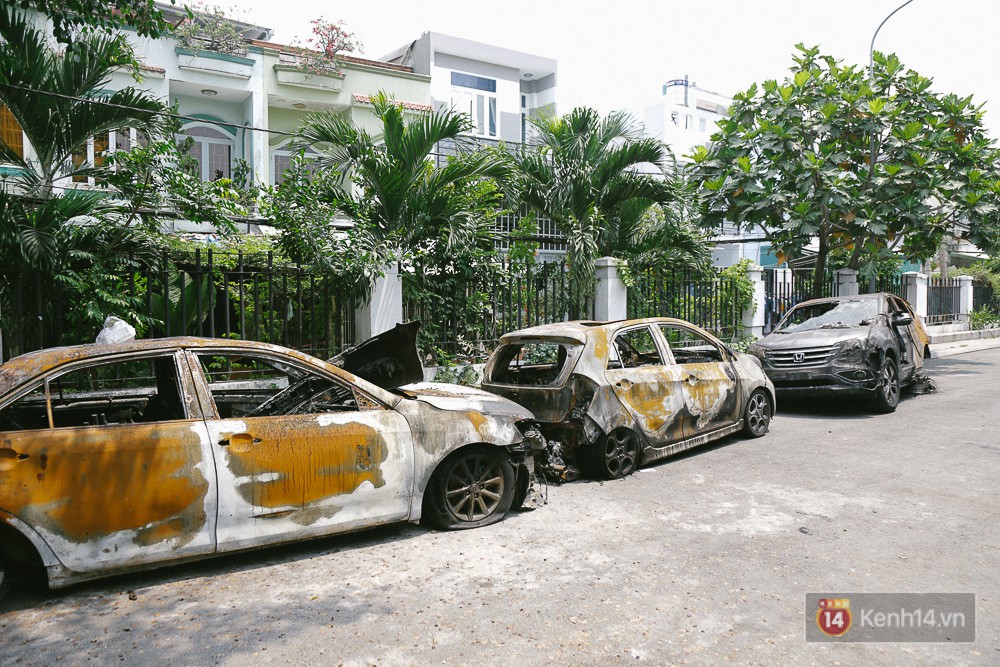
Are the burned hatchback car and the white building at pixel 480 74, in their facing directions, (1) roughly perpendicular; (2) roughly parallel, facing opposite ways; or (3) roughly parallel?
roughly perpendicular

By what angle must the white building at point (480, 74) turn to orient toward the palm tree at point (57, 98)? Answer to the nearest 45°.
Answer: approximately 45° to its right

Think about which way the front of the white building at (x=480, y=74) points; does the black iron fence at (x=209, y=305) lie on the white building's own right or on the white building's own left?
on the white building's own right

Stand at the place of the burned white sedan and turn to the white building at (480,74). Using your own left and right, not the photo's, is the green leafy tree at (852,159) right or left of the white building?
right

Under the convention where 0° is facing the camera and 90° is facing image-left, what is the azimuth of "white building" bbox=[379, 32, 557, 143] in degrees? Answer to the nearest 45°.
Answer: approximately 315°

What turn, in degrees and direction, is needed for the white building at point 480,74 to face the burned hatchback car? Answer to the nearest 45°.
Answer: approximately 45° to its right

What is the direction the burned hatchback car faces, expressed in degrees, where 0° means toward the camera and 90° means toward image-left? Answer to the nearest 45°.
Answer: approximately 225°

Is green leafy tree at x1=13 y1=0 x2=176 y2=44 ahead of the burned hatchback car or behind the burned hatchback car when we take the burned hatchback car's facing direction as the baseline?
behind

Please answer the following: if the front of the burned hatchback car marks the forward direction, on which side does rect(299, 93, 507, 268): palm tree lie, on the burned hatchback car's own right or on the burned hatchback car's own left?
on the burned hatchback car's own left

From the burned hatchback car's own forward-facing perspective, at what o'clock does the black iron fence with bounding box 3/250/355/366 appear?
The black iron fence is roughly at 8 o'clock from the burned hatchback car.
